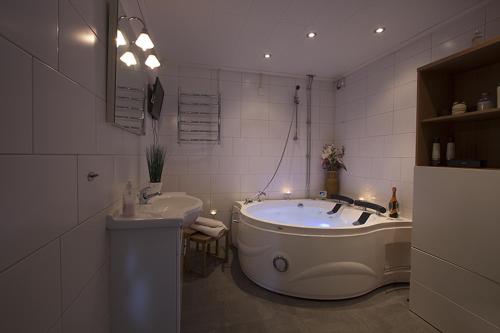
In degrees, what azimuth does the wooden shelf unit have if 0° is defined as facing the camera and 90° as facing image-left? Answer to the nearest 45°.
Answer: approximately 45°

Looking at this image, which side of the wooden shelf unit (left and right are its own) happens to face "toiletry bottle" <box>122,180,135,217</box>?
front

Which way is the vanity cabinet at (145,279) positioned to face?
to the viewer's right

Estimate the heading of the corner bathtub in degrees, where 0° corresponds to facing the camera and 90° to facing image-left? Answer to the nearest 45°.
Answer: approximately 45°

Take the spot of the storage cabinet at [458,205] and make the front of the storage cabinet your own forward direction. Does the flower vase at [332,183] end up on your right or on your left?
on your right

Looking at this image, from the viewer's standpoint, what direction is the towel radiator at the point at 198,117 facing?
toward the camera

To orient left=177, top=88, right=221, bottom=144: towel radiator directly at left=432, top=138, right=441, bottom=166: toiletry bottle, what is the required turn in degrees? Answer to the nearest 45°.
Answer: approximately 45° to its left

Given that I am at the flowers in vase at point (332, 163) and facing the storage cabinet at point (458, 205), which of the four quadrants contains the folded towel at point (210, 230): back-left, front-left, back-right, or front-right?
front-right

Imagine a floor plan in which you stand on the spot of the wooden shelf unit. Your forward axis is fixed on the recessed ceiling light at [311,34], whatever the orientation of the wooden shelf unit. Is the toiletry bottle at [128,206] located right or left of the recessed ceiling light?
left

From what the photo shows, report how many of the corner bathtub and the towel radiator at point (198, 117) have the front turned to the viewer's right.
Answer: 0

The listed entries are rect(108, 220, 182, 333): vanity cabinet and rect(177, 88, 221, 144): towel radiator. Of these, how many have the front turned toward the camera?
1

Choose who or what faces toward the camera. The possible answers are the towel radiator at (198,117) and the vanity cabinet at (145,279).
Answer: the towel radiator

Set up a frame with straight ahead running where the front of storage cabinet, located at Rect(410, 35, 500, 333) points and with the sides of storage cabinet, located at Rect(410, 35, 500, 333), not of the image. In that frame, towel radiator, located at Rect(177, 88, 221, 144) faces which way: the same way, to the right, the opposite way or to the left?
to the left

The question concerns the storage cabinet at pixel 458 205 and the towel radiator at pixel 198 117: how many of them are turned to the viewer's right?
0

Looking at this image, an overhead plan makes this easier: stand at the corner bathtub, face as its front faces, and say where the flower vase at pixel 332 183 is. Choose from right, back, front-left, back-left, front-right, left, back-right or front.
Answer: back-right

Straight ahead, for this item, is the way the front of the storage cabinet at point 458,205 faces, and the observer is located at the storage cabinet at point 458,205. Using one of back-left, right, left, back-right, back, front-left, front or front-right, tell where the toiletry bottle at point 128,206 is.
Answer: front
